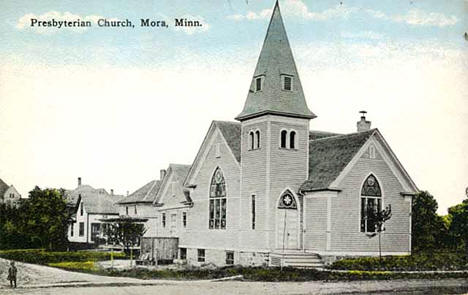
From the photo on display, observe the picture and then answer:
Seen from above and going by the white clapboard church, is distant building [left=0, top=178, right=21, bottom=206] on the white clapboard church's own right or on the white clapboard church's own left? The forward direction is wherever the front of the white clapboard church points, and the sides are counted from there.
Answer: on the white clapboard church's own right

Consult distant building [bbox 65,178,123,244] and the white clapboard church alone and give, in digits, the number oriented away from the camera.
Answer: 0

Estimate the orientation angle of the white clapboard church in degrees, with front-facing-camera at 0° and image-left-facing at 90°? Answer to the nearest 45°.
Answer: approximately 315°

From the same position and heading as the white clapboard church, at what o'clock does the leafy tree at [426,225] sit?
The leafy tree is roughly at 10 o'clock from the white clapboard church.

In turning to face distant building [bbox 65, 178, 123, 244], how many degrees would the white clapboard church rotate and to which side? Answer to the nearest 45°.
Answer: approximately 90° to its right

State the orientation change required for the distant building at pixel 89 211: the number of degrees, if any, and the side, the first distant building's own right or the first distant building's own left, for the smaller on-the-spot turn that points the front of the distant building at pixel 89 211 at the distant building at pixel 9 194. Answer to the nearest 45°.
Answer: approximately 90° to the first distant building's own right

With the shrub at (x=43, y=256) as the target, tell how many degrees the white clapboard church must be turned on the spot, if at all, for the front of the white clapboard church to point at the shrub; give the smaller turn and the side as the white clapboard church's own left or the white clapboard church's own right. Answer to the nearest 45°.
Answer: approximately 90° to the white clapboard church's own right

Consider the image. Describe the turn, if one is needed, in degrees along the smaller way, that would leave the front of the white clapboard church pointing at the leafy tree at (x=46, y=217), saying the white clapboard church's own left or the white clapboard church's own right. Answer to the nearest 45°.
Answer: approximately 90° to the white clapboard church's own right
